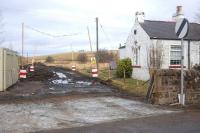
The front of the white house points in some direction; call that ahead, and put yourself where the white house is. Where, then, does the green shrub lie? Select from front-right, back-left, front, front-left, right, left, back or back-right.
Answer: right

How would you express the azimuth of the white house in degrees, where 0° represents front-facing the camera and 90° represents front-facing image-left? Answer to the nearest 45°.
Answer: approximately 0°
